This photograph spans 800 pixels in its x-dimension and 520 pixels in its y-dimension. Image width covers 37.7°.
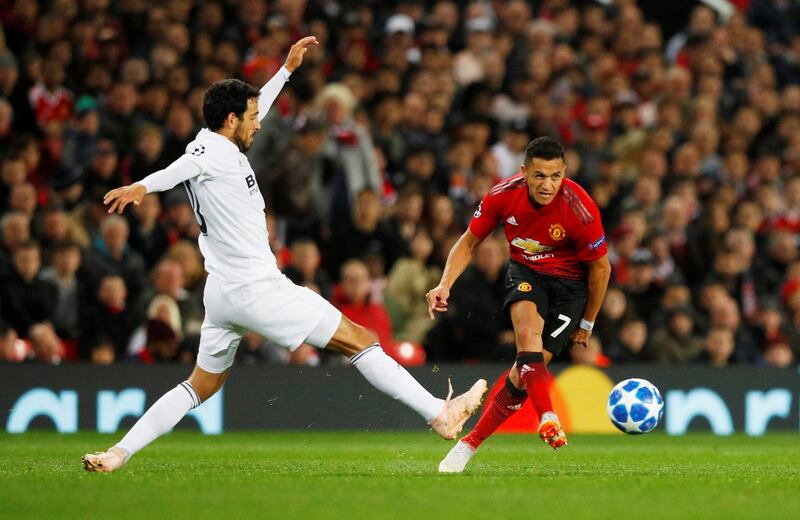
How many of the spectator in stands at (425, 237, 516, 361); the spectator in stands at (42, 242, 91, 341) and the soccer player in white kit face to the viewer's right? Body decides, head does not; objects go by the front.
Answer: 1

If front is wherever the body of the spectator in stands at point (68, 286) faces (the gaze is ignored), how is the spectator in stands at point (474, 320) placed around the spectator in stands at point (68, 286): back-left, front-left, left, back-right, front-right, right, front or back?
left

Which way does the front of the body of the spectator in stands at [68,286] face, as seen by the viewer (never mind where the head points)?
toward the camera

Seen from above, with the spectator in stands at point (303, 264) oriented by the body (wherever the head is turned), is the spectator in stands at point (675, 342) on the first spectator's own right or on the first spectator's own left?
on the first spectator's own left

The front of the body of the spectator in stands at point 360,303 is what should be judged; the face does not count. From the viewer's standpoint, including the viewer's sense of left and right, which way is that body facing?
facing the viewer

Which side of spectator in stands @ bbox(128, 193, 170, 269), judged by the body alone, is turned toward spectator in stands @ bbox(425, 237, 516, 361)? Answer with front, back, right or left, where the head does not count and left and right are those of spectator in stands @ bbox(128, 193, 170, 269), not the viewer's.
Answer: left

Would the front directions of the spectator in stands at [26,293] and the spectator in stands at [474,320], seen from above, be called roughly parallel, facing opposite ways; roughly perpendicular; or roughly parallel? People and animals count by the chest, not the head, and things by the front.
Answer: roughly parallel

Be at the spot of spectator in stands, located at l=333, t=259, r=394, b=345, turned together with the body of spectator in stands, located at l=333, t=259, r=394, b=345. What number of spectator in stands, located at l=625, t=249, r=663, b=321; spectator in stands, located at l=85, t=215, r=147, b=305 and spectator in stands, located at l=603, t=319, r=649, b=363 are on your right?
1

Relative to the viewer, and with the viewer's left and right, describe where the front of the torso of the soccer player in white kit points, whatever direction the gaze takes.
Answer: facing to the right of the viewer

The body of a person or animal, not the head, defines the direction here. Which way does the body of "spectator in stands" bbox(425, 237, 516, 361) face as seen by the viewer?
toward the camera

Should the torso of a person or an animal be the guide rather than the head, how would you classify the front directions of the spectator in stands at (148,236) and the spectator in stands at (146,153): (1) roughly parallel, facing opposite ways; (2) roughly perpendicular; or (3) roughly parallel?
roughly parallel

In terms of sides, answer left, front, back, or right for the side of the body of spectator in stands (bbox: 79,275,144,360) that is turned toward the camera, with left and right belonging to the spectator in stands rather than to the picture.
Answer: front

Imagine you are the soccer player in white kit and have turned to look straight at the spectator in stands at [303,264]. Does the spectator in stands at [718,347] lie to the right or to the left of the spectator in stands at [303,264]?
right

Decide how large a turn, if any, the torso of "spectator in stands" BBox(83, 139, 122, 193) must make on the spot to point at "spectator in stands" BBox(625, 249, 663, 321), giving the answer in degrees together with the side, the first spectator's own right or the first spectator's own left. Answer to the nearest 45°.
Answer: approximately 90° to the first spectator's own left

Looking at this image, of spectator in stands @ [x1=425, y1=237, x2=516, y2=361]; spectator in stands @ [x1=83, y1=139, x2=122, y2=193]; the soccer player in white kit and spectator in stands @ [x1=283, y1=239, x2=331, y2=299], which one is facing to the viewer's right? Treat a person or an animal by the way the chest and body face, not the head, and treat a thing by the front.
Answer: the soccer player in white kit
